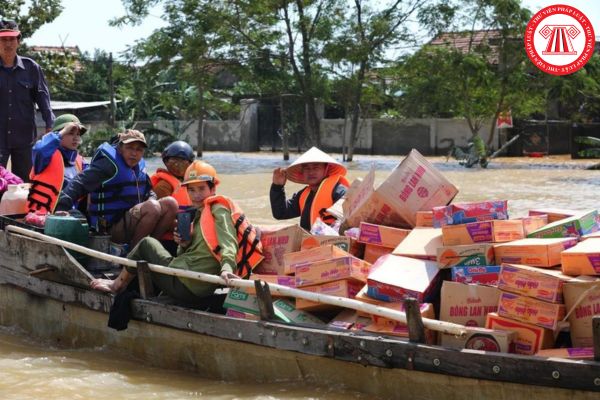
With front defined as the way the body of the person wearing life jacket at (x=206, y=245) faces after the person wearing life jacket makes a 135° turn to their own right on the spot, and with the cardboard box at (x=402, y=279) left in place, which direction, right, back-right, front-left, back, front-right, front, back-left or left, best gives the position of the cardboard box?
back-right

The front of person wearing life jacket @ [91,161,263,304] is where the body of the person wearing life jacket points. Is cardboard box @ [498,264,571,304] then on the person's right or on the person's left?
on the person's left

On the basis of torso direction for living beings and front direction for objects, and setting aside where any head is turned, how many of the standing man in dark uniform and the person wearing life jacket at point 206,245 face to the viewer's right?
0

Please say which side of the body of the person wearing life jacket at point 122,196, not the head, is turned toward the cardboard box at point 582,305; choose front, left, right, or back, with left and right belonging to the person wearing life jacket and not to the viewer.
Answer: front

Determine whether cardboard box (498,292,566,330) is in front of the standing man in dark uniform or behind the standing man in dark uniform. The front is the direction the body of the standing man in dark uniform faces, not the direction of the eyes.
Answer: in front

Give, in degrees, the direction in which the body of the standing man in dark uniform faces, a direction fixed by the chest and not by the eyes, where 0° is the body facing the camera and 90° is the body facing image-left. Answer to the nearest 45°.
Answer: approximately 0°

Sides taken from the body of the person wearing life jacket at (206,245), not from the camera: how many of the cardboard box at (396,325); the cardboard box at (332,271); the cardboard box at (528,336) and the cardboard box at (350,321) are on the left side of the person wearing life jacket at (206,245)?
4

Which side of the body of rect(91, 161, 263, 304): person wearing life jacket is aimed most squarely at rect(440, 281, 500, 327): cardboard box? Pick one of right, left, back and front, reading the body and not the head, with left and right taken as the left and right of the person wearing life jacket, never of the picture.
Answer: left

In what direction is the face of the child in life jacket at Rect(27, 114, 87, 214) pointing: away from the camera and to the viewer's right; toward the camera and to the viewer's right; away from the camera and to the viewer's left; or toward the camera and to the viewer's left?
toward the camera and to the viewer's right

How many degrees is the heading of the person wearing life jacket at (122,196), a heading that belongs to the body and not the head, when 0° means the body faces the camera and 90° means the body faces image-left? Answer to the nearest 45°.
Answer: approximately 315°

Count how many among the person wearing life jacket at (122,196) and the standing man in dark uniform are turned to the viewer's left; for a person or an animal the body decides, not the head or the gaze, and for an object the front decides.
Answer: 0

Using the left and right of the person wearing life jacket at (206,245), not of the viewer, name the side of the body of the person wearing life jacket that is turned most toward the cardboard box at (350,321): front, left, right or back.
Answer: left
